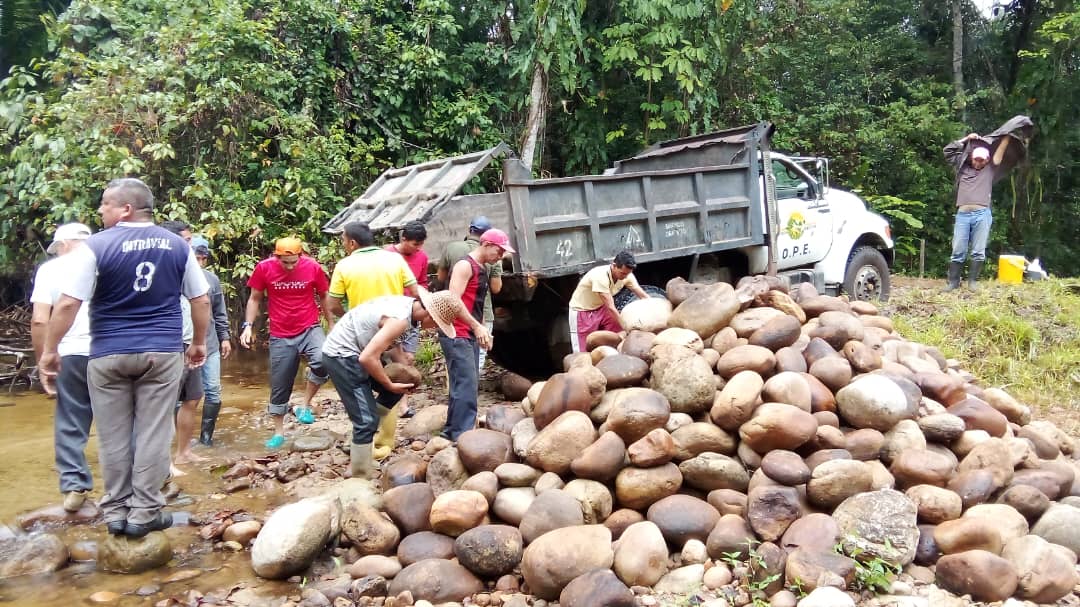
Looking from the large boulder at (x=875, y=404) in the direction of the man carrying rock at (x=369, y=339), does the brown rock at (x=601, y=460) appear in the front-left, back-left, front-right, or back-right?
front-left

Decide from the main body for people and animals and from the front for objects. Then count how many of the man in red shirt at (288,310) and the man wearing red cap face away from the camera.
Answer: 0

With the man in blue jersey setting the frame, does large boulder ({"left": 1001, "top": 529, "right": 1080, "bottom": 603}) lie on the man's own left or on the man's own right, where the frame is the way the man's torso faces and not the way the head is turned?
on the man's own right

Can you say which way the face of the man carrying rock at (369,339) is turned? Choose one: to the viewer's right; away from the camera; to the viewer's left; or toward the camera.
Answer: to the viewer's right

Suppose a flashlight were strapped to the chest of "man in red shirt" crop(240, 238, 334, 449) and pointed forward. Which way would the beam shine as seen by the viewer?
toward the camera

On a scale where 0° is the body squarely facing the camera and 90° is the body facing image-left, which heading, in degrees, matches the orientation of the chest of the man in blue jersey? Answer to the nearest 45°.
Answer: approximately 180°

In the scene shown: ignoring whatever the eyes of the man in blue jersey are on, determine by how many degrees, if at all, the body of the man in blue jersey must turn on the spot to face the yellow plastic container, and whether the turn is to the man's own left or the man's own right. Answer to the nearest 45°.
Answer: approximately 90° to the man's own right
